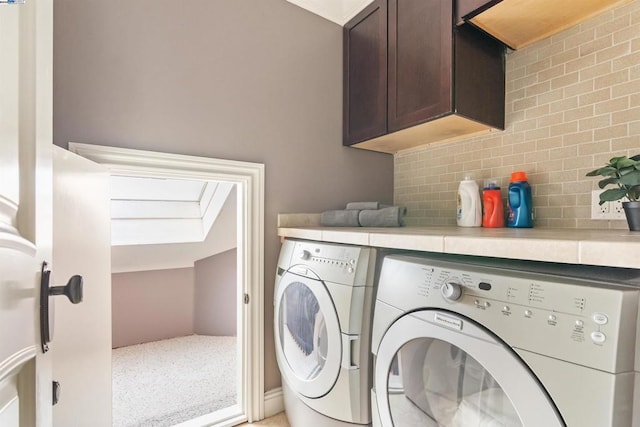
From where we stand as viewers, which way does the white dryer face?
facing the viewer and to the left of the viewer

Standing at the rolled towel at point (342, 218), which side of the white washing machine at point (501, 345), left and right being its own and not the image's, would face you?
right

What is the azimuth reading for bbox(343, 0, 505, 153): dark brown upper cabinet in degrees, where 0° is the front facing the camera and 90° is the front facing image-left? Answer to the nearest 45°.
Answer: approximately 45°

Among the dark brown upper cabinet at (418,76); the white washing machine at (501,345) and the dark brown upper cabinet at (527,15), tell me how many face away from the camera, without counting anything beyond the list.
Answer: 0

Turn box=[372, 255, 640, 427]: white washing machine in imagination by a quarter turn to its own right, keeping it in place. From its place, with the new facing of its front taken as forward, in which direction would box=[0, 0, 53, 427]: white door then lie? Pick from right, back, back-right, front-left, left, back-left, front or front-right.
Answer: left

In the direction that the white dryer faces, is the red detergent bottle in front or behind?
behind

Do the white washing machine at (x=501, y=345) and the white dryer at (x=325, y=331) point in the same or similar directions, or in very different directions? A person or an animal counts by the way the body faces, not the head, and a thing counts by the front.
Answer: same or similar directions

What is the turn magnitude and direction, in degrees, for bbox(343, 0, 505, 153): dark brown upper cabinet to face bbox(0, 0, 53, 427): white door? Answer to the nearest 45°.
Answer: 0° — it already faces it

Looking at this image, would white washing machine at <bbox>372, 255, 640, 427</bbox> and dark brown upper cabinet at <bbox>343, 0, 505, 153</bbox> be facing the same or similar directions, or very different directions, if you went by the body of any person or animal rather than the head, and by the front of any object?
same or similar directions

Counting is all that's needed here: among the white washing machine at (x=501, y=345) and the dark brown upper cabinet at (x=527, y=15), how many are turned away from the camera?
0

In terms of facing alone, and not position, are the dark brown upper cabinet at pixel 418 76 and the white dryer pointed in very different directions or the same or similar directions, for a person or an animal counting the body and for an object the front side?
same or similar directions
